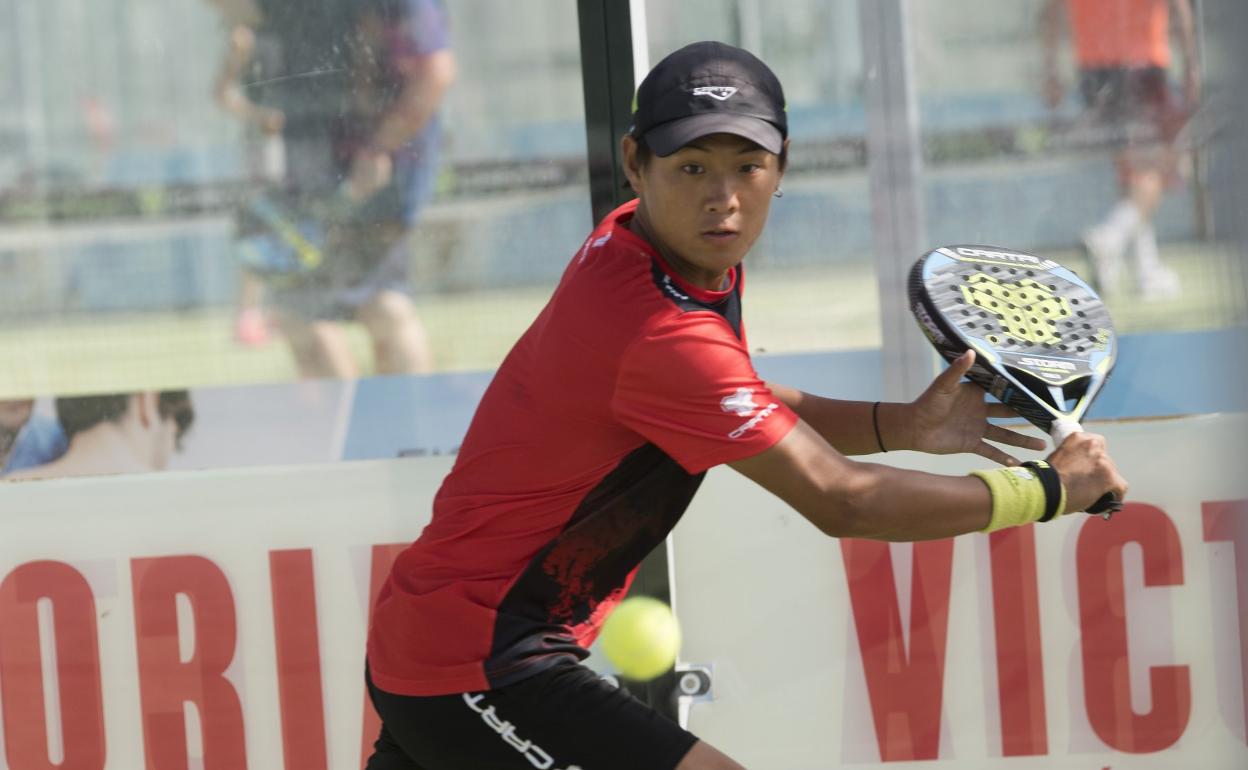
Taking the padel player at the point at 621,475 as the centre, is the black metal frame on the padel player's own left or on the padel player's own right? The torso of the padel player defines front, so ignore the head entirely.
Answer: on the padel player's own left

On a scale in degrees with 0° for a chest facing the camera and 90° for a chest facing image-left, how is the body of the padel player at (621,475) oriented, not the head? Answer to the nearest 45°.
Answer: approximately 270°
